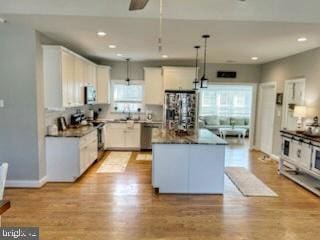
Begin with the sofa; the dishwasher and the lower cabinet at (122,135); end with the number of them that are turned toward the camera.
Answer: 3

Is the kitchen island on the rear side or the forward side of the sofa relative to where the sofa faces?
on the forward side

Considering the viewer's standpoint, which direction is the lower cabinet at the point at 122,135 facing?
facing the viewer

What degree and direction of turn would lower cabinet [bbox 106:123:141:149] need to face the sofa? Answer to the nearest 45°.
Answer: approximately 135° to its left

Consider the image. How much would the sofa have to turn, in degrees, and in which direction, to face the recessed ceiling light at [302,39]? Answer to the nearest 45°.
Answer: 0° — it already faces it

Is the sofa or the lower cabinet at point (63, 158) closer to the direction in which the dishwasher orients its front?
the lower cabinet

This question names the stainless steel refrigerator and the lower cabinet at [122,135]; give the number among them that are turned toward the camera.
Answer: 2

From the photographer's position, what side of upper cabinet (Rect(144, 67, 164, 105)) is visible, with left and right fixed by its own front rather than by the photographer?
front

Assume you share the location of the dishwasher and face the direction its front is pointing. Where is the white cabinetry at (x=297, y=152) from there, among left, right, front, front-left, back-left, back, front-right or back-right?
front-left

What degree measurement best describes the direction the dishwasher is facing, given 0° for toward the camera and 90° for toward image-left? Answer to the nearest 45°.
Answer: approximately 0°

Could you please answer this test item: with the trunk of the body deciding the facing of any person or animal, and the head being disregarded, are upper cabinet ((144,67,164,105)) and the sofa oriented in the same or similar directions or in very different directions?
same or similar directions

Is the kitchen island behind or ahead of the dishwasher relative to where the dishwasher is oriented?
ahead

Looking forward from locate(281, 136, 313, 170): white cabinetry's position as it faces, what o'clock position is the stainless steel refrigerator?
The stainless steel refrigerator is roughly at 2 o'clock from the white cabinetry.

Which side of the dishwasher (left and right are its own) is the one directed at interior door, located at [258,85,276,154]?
left

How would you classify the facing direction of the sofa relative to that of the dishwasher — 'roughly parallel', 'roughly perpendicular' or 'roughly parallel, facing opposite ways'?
roughly parallel
